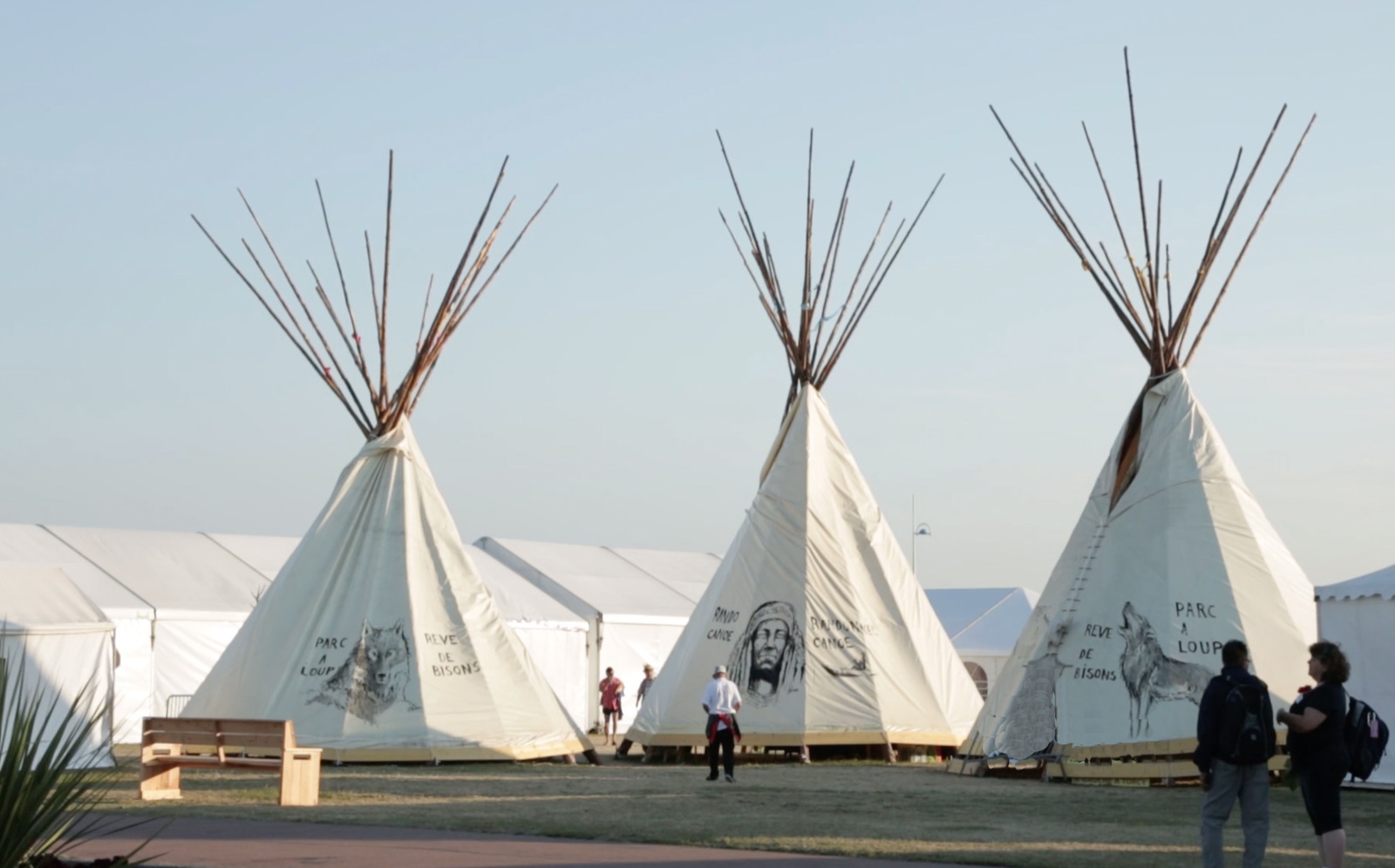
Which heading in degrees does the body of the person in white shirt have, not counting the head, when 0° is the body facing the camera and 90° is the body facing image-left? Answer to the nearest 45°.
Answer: approximately 180°

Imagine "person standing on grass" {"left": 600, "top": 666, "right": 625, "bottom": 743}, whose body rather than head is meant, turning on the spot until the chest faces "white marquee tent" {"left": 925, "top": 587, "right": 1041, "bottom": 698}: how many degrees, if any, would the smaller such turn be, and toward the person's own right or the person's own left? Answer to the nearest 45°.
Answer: approximately 135° to the person's own left

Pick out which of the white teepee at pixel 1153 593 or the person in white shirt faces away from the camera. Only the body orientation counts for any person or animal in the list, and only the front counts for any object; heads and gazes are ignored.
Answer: the person in white shirt

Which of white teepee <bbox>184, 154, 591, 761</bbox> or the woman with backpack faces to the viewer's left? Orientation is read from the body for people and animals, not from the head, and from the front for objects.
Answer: the woman with backpack

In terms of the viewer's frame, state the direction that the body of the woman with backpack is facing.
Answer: to the viewer's left

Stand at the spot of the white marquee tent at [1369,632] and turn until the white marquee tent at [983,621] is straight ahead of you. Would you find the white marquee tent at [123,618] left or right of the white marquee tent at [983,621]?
left
